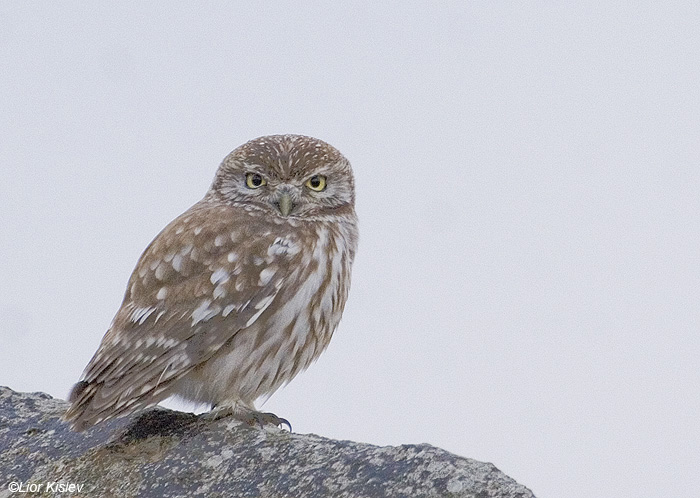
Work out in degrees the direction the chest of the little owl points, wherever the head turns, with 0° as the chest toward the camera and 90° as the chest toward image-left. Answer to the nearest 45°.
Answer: approximately 270°
